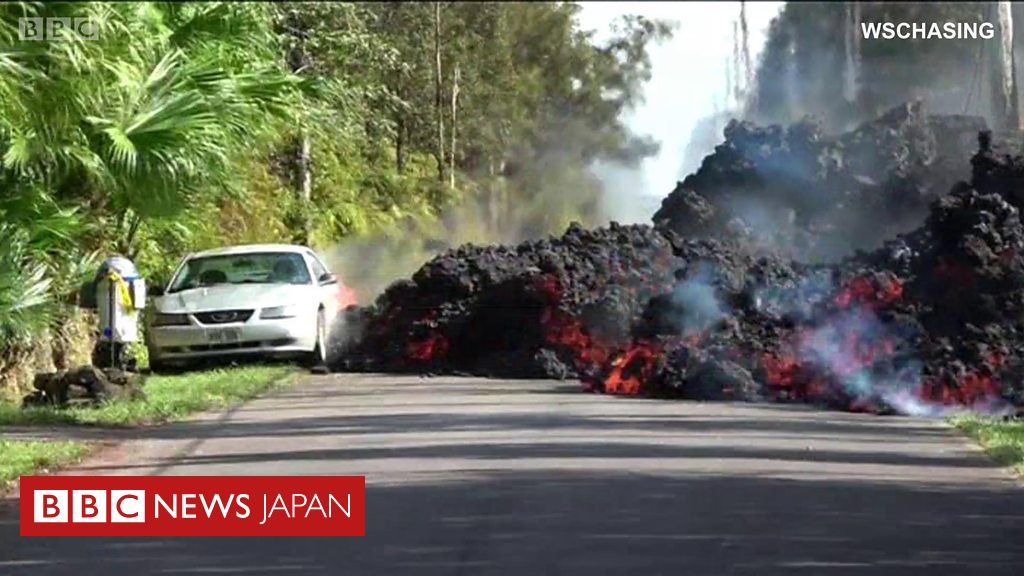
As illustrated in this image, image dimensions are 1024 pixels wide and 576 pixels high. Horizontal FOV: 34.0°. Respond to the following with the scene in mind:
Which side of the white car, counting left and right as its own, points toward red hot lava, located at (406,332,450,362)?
left

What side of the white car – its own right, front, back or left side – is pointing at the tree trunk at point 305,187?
back

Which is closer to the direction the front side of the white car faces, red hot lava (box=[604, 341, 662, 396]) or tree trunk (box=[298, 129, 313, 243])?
the red hot lava

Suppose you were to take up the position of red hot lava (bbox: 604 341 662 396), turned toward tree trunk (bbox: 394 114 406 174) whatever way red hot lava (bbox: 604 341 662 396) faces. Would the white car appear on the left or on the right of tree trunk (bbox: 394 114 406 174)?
left

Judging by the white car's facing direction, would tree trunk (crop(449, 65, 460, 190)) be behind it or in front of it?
behind

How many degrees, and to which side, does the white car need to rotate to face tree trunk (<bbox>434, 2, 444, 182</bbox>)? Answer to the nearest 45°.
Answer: approximately 180°

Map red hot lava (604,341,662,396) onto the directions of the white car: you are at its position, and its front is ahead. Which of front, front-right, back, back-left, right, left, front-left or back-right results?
front-left

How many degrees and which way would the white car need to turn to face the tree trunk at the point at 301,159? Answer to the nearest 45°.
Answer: approximately 180°

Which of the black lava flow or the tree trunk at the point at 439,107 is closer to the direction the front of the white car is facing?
the black lava flow

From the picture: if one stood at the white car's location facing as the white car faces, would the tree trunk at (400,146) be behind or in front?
behind
